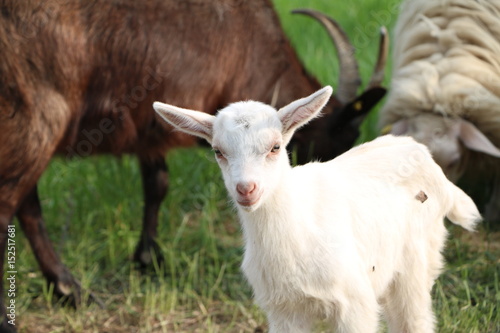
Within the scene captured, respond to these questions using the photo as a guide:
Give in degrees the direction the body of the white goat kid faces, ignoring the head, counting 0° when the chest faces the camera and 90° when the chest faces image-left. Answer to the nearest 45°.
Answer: approximately 45°

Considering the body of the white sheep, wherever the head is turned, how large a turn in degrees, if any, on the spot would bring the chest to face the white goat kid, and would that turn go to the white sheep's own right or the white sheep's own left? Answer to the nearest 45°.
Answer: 0° — it already faces it

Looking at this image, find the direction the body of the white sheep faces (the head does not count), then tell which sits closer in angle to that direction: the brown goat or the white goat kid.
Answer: the white goat kid

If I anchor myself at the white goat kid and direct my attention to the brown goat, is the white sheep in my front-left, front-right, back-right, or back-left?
front-right

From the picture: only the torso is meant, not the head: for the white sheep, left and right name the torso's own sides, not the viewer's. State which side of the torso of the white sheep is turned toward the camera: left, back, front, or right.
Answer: front

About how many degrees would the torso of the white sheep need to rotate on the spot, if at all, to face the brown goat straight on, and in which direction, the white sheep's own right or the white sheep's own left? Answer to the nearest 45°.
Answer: approximately 90° to the white sheep's own right

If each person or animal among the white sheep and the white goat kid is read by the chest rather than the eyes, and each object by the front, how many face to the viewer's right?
0

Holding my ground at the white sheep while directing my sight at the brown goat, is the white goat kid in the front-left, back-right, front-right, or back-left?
front-left

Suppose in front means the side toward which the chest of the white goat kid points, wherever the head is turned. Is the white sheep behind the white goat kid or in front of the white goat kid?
behind

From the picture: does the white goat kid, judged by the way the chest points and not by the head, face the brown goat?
no
